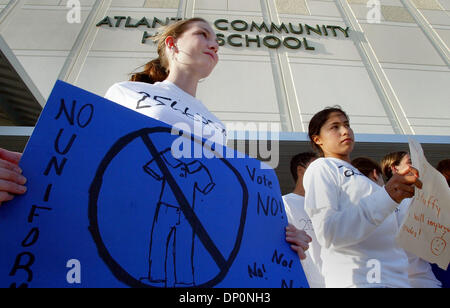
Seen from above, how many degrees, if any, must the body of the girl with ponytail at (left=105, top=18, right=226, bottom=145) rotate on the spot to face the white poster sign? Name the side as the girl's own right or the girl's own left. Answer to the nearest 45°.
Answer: approximately 45° to the girl's own left

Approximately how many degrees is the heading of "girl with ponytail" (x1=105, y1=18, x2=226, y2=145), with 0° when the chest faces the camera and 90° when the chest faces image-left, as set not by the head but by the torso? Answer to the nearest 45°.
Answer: approximately 315°

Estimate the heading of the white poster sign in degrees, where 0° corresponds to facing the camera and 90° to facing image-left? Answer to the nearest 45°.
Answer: approximately 0°

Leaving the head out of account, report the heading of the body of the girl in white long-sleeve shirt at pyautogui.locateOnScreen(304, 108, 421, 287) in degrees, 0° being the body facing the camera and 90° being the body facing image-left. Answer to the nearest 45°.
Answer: approximately 315°

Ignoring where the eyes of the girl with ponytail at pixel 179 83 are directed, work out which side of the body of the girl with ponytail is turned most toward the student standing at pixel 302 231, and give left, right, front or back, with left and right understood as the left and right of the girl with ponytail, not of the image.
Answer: left
